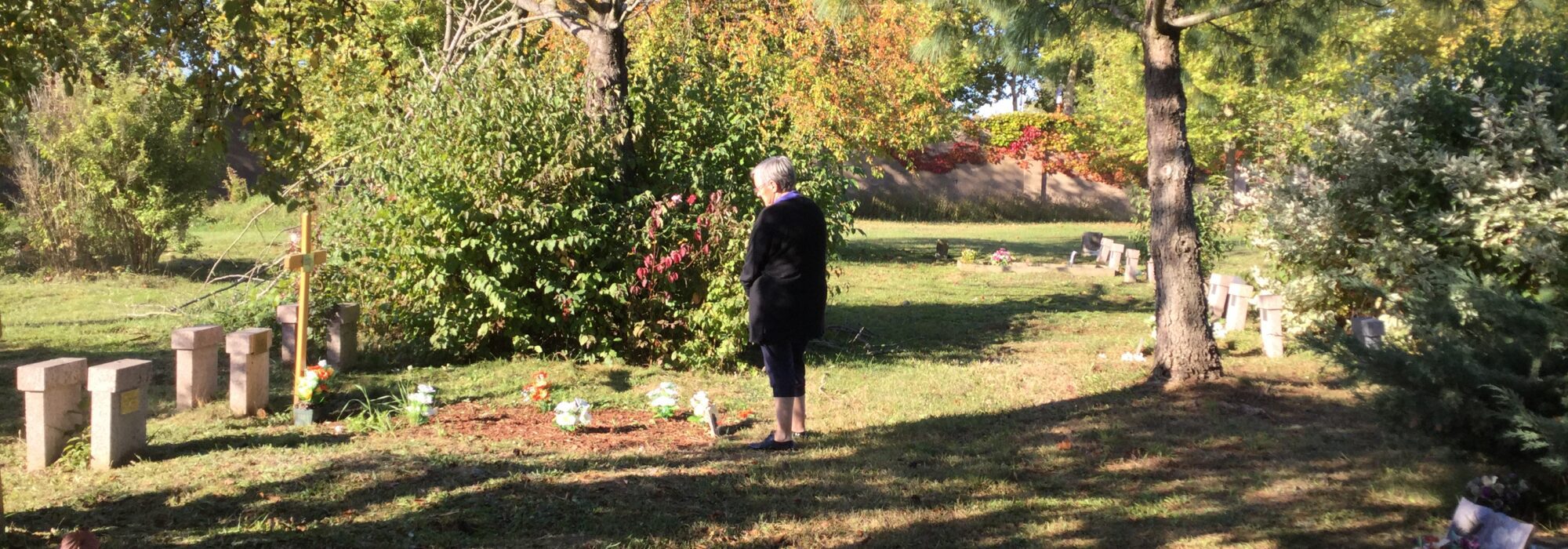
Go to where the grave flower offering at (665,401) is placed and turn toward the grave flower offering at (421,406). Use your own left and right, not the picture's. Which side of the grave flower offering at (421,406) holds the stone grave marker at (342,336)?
right

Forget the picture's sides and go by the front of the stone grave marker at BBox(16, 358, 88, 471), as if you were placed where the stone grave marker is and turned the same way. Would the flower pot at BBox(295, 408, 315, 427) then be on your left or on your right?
on your left

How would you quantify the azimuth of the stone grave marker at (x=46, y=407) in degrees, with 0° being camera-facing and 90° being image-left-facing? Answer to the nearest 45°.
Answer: approximately 315°

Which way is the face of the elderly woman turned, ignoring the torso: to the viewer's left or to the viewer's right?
to the viewer's left

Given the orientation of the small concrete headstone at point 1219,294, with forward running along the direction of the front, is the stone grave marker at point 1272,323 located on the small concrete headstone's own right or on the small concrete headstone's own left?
on the small concrete headstone's own left

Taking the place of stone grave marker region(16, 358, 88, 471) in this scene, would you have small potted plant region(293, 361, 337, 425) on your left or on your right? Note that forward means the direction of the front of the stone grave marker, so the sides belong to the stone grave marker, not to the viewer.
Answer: on your left

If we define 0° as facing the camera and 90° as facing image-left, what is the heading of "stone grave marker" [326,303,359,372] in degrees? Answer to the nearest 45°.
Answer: approximately 315°
